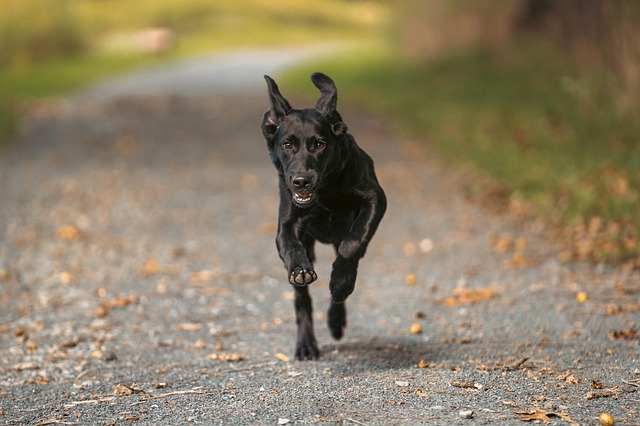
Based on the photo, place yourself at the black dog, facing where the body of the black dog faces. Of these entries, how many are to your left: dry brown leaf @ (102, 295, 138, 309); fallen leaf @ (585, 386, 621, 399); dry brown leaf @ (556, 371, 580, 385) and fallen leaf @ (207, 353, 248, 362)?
2

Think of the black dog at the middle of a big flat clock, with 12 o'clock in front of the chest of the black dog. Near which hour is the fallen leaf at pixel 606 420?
The fallen leaf is roughly at 10 o'clock from the black dog.

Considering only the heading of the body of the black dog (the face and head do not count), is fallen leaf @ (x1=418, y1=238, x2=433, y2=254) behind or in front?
behind

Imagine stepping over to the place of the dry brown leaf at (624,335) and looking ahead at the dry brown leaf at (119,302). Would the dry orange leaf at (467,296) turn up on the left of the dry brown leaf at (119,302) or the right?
right

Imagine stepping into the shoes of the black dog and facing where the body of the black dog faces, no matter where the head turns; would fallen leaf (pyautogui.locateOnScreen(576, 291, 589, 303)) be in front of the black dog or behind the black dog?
behind

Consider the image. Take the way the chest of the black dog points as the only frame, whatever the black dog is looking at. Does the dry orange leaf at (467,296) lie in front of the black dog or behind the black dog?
behind

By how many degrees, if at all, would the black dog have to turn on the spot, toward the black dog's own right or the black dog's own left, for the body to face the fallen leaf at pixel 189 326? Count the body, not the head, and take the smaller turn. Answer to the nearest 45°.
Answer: approximately 135° to the black dog's own right

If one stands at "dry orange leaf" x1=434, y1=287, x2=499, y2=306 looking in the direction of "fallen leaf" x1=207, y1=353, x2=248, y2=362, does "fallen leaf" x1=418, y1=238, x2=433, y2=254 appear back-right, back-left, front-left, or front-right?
back-right

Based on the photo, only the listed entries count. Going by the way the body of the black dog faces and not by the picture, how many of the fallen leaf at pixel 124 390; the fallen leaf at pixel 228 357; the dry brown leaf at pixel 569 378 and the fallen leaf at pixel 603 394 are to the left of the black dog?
2

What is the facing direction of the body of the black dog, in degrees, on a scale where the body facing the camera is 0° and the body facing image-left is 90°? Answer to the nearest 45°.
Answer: approximately 0°

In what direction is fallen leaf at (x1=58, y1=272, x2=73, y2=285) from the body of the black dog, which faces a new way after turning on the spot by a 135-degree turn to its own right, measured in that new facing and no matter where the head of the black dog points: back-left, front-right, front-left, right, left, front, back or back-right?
front

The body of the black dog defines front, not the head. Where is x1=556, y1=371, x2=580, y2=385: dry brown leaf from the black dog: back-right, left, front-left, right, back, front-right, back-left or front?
left

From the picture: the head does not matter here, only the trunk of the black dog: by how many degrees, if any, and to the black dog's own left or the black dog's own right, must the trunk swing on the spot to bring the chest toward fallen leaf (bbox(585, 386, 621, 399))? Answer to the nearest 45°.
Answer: approximately 90° to the black dog's own left

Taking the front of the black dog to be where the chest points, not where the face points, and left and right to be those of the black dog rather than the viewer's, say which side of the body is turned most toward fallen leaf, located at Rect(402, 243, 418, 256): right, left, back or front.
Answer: back

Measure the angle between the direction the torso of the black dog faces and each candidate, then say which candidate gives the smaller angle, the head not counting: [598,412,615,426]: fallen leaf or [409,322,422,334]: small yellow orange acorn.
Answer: the fallen leaf

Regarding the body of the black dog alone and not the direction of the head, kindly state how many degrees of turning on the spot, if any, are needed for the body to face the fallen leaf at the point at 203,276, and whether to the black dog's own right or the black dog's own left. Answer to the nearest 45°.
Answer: approximately 180°
